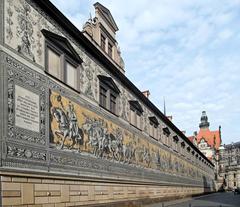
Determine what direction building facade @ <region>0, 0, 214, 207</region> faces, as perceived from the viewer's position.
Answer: facing the viewer and to the right of the viewer
